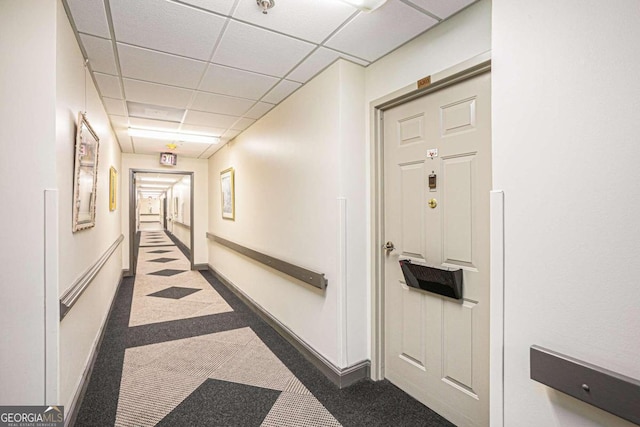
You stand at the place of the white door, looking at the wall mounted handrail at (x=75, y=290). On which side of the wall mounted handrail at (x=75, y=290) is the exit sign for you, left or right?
right

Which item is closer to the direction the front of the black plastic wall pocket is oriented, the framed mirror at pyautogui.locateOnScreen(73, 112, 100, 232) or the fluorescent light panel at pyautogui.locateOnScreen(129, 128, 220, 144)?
the framed mirror

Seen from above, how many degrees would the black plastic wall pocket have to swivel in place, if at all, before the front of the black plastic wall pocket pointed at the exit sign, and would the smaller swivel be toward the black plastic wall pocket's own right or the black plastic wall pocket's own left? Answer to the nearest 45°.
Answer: approximately 90° to the black plastic wall pocket's own right

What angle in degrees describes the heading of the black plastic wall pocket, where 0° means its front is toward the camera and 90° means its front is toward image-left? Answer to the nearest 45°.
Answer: approximately 45°

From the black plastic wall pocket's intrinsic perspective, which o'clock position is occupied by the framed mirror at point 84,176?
The framed mirror is roughly at 1 o'clock from the black plastic wall pocket.

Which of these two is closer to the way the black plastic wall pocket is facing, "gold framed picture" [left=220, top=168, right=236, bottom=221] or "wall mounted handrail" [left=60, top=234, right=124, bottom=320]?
the wall mounted handrail

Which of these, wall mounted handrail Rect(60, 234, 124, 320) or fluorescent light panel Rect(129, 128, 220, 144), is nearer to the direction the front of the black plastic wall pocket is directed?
the wall mounted handrail

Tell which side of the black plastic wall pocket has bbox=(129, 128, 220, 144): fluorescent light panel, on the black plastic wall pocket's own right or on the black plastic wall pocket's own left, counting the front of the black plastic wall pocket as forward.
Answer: on the black plastic wall pocket's own right

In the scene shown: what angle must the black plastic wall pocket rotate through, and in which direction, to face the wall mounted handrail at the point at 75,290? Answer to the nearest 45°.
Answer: approximately 45° to its right
